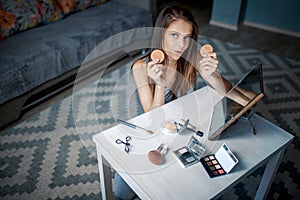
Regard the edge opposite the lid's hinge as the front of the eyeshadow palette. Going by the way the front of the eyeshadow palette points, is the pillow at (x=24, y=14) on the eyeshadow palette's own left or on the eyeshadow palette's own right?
on the eyeshadow palette's own right

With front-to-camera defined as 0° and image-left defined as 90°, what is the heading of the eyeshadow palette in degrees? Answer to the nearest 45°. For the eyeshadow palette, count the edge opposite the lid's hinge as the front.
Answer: approximately 45°

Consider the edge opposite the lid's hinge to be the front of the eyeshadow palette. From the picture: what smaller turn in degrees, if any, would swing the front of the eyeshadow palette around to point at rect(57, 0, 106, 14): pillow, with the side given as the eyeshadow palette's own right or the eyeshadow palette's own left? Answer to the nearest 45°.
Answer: approximately 90° to the eyeshadow palette's own right
